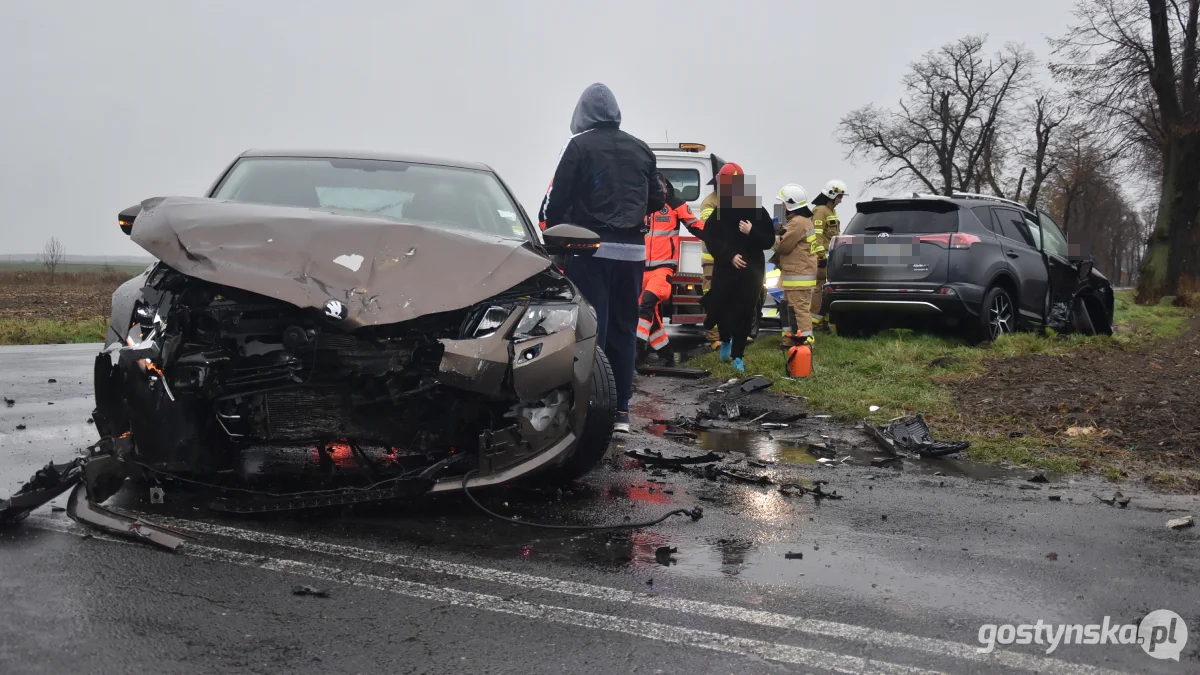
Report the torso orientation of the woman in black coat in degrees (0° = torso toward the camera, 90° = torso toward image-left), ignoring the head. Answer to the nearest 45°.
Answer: approximately 0°

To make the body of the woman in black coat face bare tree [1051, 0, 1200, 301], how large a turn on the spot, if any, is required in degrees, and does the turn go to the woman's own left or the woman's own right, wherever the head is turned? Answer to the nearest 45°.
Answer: approximately 135° to the woman's own left

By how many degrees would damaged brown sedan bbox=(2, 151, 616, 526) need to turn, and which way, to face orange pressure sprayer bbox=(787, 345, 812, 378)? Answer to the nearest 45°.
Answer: approximately 135° to its left

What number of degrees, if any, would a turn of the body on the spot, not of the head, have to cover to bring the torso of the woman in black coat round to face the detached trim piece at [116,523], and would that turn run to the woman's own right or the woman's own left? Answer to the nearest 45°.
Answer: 0° — they already face it

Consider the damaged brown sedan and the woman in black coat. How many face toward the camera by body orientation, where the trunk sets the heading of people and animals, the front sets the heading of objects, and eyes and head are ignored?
2

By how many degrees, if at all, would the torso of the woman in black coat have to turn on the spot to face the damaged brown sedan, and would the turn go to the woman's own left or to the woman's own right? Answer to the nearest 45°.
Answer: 0° — they already face it

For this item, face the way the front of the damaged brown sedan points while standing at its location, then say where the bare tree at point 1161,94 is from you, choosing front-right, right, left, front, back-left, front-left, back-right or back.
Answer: back-left

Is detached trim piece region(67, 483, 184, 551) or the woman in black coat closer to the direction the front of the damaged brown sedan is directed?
the detached trim piece

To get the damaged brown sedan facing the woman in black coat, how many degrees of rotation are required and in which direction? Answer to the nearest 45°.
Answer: approximately 135° to its left
